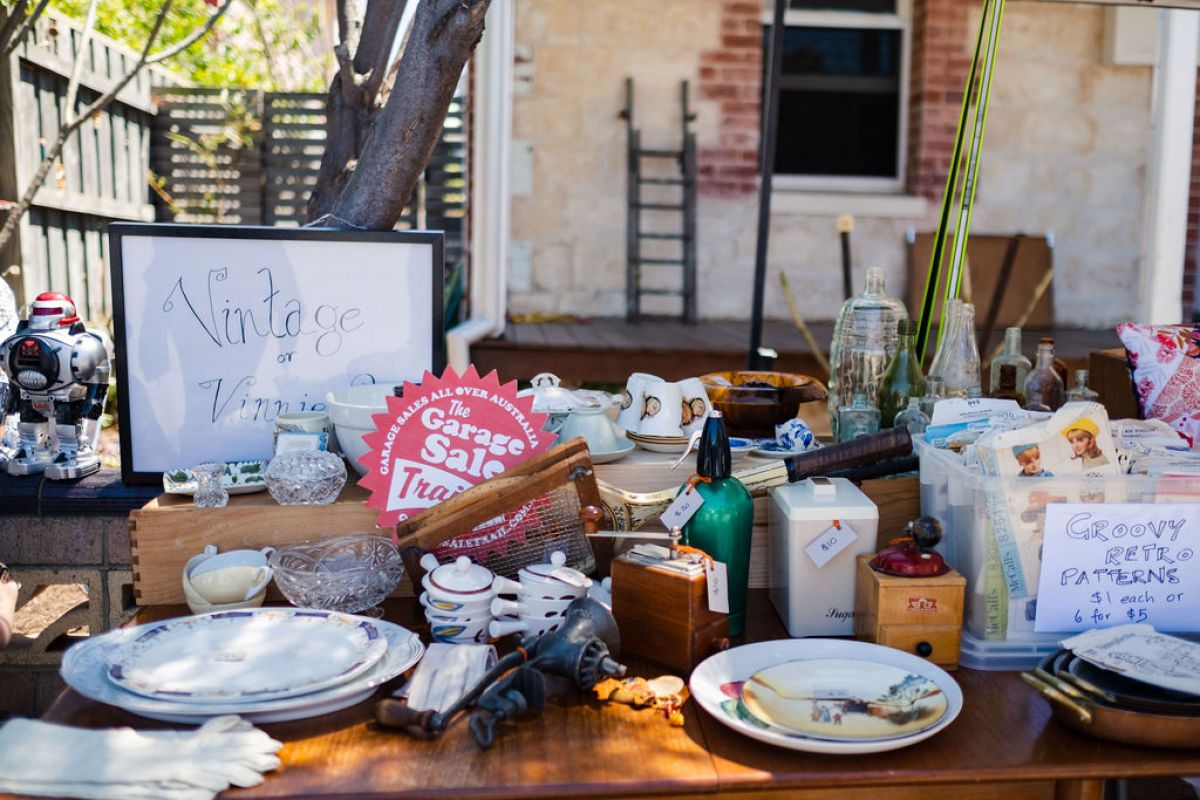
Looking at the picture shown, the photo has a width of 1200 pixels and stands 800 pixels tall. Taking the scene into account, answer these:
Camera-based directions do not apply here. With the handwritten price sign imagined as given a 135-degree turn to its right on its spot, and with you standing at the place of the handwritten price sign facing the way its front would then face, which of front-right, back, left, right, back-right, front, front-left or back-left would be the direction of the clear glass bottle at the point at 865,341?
front

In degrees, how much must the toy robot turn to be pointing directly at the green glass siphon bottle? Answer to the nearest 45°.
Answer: approximately 90° to its left

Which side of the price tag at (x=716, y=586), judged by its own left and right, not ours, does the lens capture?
front

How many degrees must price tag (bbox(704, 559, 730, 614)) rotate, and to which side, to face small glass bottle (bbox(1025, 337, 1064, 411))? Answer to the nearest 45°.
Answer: approximately 135° to its left

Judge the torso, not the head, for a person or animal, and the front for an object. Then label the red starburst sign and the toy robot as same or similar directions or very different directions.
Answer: same or similar directions

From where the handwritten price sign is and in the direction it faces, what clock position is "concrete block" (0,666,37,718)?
The concrete block is roughly at 3 o'clock from the handwritten price sign.

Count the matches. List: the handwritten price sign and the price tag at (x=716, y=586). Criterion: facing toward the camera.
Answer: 2

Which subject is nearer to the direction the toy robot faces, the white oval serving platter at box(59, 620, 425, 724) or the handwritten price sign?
the white oval serving platter

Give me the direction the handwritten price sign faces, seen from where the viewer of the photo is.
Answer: facing the viewer

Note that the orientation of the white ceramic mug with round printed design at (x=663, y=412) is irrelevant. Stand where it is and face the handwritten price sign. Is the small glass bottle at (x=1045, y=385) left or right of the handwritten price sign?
left

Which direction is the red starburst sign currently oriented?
toward the camera
